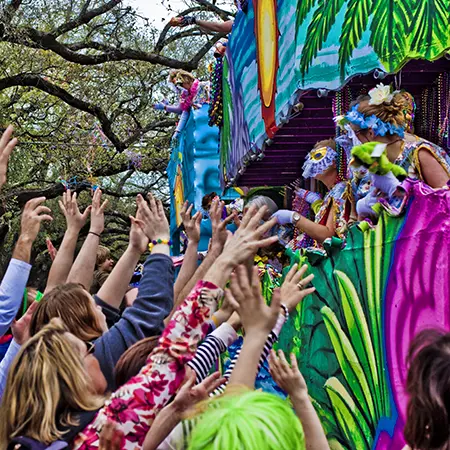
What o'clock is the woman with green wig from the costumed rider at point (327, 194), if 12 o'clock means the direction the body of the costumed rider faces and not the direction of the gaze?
The woman with green wig is roughly at 9 o'clock from the costumed rider.

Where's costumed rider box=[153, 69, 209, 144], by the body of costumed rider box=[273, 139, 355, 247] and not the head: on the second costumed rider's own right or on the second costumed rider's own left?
on the second costumed rider's own right

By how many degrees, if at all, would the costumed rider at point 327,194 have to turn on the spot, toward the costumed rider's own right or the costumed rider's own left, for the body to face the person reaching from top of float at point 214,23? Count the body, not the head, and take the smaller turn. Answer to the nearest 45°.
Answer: approximately 45° to the costumed rider's own right

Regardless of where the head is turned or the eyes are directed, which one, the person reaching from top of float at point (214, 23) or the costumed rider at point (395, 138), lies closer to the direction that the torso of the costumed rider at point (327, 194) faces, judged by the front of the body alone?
the person reaching from top of float

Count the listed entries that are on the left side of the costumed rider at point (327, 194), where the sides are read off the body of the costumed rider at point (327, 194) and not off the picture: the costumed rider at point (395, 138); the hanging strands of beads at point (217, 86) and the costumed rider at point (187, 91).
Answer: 1

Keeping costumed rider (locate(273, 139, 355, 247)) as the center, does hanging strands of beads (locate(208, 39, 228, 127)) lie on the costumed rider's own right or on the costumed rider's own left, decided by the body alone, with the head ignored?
on the costumed rider's own right

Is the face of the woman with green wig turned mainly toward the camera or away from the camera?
away from the camera

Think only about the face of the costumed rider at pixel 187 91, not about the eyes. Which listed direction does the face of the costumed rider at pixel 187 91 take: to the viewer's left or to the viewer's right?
to the viewer's left

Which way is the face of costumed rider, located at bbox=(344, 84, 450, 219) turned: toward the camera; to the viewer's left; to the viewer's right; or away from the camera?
to the viewer's left

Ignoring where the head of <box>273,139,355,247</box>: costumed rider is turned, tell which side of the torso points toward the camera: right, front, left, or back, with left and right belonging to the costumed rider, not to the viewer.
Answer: left
